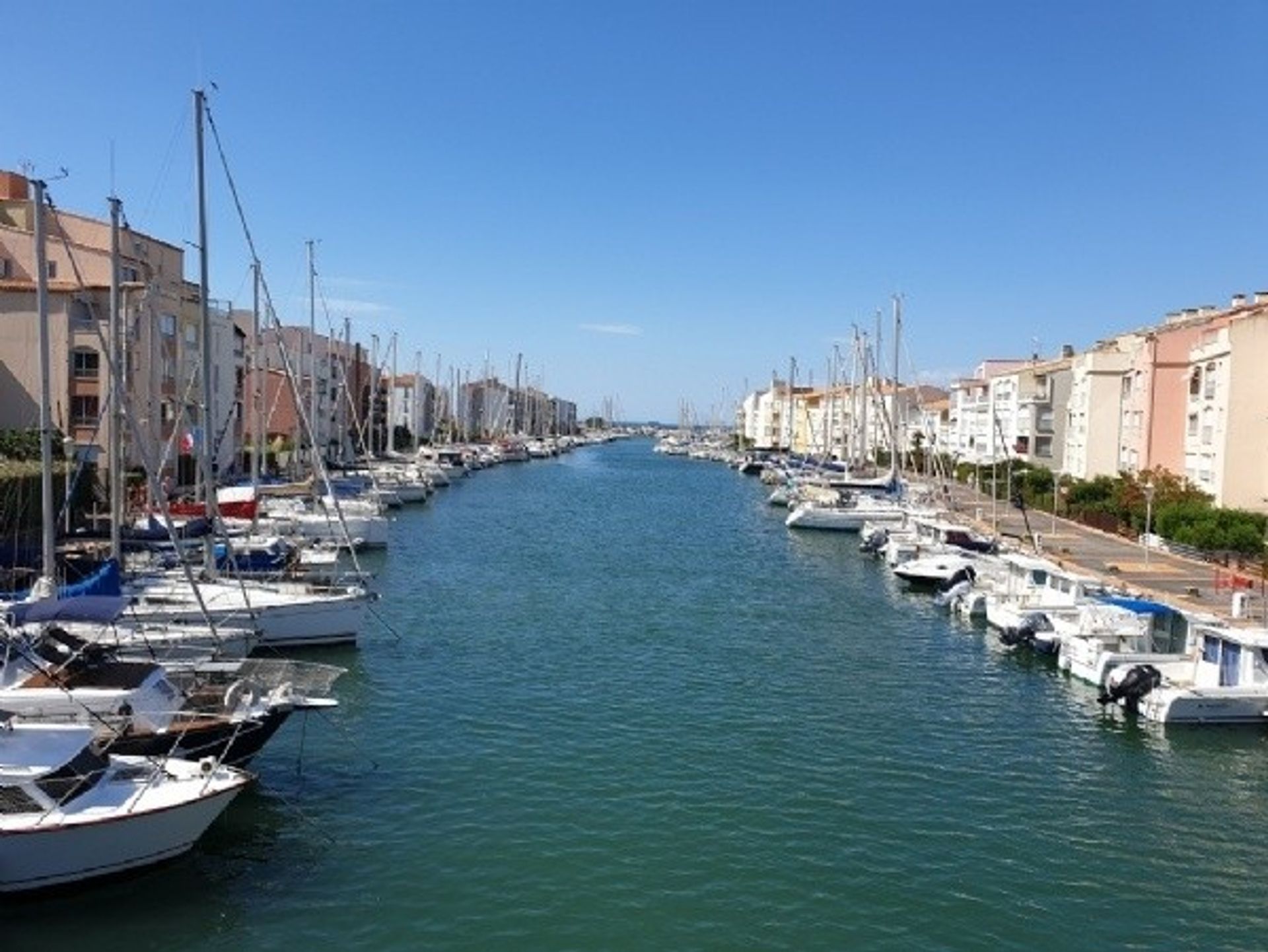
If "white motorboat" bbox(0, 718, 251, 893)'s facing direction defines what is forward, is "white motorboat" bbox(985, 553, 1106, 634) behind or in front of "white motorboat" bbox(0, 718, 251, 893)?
in front

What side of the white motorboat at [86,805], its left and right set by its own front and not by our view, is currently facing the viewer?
right

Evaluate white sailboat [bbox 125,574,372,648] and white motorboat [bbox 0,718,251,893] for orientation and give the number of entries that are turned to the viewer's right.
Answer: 2

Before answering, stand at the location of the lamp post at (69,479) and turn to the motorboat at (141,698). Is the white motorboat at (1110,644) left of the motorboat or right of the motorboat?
left

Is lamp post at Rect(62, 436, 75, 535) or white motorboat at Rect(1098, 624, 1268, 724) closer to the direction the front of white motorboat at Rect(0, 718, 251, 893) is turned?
the white motorboat

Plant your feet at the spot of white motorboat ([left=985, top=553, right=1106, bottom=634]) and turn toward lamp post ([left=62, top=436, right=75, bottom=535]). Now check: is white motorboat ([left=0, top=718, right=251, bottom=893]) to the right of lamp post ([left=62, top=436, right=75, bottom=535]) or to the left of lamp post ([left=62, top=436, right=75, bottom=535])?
left

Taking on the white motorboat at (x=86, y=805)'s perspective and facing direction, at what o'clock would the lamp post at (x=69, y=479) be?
The lamp post is roughly at 9 o'clock from the white motorboat.

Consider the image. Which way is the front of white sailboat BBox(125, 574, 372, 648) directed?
to the viewer's right

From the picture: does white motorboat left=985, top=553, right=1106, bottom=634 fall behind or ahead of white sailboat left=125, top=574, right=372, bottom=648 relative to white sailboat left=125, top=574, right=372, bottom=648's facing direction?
ahead

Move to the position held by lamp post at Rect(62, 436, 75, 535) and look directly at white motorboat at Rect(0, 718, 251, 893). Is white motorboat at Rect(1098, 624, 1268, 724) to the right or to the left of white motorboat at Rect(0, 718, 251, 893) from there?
left

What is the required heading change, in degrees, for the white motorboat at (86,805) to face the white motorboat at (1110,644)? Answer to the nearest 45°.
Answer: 0° — it already faces it

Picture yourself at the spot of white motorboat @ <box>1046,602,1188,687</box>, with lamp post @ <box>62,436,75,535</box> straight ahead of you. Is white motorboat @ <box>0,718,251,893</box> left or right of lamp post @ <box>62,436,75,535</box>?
left
